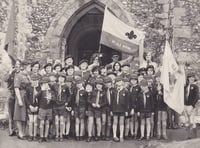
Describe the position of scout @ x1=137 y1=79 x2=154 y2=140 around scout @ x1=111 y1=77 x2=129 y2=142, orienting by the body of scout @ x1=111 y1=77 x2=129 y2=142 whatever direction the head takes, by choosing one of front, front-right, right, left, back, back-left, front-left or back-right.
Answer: left

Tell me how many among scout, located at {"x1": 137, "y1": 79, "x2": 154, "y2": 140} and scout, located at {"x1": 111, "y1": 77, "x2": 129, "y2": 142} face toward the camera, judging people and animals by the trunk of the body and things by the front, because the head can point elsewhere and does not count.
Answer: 2

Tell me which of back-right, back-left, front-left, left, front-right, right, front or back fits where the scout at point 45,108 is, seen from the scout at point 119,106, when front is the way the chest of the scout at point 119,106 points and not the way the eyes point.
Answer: right

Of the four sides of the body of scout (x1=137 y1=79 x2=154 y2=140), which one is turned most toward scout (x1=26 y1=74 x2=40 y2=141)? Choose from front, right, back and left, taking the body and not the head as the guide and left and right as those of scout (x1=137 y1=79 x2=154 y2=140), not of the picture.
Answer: right

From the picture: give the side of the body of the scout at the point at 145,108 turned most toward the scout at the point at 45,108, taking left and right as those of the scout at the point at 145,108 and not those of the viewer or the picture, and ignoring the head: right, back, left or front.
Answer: right

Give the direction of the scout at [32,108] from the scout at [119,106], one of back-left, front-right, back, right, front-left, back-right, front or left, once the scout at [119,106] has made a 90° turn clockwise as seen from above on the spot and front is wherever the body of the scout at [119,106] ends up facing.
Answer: front

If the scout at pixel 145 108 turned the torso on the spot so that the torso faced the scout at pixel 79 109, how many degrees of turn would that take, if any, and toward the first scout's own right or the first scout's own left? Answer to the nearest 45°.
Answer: approximately 90° to the first scout's own right

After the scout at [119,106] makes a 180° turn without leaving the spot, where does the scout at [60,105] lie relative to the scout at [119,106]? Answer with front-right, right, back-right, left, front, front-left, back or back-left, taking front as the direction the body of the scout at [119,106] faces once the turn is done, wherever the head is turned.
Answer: left
